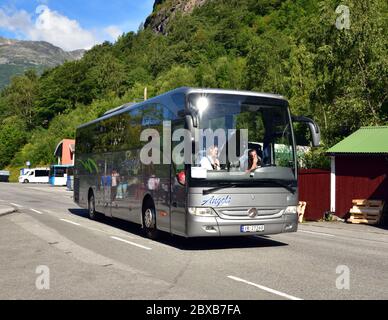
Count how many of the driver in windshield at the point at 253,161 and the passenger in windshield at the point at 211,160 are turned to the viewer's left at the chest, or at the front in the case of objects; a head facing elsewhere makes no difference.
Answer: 0

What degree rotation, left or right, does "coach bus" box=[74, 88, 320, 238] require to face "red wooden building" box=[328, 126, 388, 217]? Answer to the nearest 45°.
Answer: approximately 90° to its left

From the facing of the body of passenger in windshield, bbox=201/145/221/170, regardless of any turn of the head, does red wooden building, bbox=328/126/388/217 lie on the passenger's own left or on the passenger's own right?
on the passenger's own left

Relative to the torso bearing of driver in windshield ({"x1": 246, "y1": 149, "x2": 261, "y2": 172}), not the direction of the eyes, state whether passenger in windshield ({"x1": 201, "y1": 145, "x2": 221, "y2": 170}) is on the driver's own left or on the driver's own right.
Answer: on the driver's own right

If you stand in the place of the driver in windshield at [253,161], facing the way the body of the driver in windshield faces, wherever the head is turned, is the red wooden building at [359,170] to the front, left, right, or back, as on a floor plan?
left

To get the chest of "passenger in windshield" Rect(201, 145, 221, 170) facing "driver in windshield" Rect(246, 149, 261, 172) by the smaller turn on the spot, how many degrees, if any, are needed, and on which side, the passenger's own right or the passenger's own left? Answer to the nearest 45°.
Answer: approximately 90° to the passenger's own left

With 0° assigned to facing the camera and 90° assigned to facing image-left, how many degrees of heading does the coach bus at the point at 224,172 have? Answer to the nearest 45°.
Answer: approximately 315°

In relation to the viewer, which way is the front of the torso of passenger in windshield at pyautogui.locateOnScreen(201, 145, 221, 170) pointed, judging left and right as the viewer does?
facing the viewer and to the right of the viewer
